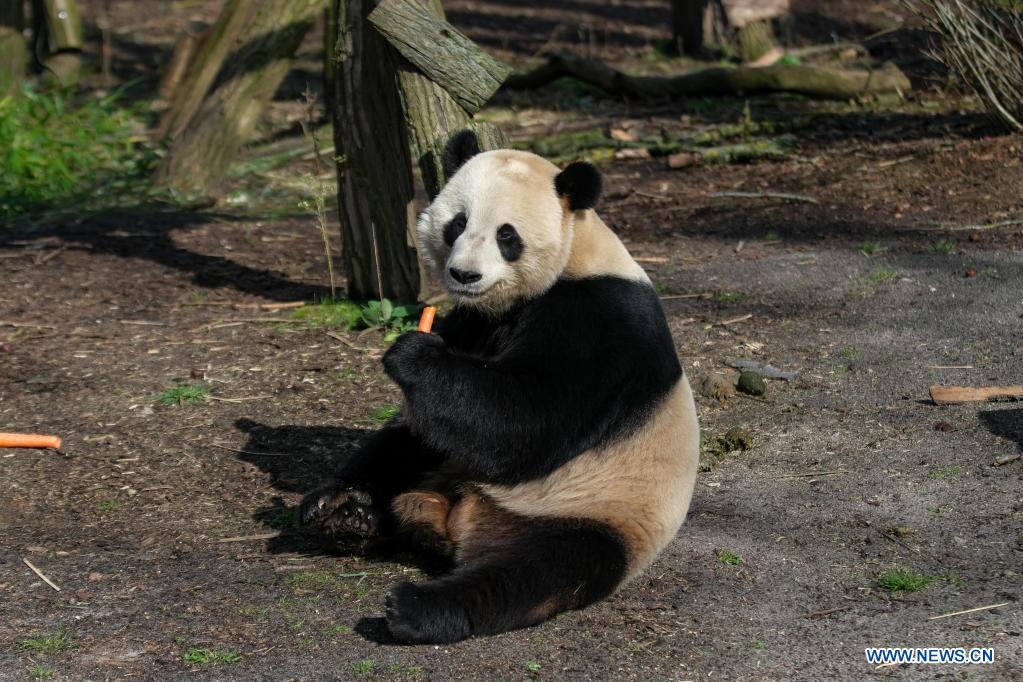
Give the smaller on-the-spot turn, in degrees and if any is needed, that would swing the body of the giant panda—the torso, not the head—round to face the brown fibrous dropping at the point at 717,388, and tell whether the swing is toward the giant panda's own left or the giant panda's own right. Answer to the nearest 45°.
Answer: approximately 180°

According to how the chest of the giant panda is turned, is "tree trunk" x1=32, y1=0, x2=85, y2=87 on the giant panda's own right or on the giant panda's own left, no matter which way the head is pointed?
on the giant panda's own right

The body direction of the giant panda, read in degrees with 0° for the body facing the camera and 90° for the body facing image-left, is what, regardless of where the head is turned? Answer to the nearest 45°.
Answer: approximately 45°

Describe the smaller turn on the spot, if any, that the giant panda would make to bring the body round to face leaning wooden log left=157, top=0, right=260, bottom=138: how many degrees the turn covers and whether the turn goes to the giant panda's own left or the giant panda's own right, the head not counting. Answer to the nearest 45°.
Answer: approximately 135° to the giant panda's own right

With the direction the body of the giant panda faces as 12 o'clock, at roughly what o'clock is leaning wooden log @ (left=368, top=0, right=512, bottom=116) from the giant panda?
The leaning wooden log is roughly at 4 o'clock from the giant panda.

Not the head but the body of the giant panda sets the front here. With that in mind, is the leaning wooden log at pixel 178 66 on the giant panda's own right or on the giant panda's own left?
on the giant panda's own right

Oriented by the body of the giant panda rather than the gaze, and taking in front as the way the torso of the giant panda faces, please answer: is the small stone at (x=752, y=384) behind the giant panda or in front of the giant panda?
behind

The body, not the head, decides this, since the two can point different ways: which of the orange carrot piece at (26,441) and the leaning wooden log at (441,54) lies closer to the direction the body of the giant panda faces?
the orange carrot piece

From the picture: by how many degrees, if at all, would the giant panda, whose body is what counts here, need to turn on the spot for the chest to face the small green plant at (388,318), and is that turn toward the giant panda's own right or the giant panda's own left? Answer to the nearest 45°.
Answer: approximately 135° to the giant panda's own right

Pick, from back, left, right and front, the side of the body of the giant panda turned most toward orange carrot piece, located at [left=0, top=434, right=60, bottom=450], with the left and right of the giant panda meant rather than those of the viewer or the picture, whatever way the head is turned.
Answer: right

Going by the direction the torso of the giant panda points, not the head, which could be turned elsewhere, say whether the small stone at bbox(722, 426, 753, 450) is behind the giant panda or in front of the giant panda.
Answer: behind

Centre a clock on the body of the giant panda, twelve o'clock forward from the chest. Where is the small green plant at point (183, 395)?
The small green plant is roughly at 3 o'clock from the giant panda.

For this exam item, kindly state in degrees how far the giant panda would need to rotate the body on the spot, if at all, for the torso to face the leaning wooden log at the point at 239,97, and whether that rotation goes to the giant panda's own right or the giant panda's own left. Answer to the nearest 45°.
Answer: approximately 135° to the giant panda's own right
